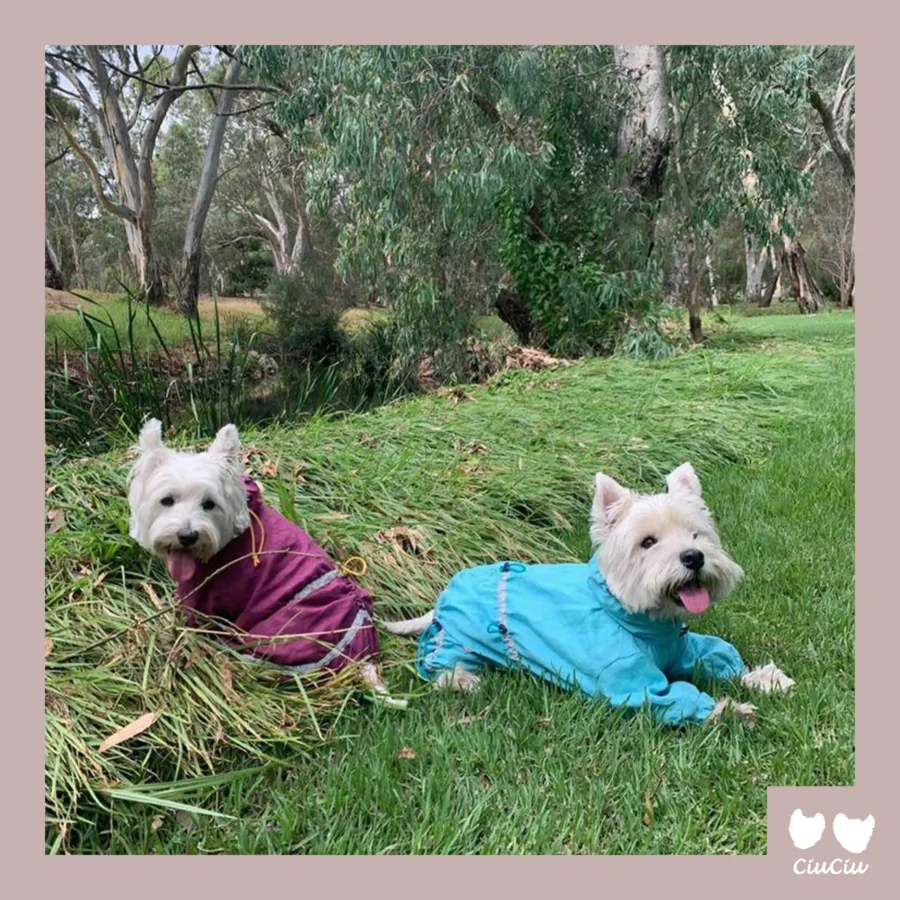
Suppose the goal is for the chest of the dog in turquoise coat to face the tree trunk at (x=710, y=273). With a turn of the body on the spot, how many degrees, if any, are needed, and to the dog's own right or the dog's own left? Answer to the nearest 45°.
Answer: approximately 135° to the dog's own left

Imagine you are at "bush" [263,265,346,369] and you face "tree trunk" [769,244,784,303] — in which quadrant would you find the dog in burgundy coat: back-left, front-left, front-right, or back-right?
back-right

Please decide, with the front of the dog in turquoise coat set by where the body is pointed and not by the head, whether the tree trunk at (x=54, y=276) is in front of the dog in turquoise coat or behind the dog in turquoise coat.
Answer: behind

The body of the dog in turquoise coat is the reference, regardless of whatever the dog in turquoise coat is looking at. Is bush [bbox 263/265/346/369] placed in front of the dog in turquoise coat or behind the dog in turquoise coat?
behind

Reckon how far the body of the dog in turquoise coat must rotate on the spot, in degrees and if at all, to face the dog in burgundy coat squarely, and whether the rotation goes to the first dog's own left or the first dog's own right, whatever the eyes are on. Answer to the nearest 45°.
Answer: approximately 135° to the first dog's own right

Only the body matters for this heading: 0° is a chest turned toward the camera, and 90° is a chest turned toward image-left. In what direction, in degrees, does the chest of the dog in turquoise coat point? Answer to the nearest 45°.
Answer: approximately 315°

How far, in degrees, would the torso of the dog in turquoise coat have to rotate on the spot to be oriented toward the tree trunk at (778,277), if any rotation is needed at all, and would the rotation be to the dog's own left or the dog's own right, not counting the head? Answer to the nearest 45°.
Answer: approximately 135° to the dog's own left

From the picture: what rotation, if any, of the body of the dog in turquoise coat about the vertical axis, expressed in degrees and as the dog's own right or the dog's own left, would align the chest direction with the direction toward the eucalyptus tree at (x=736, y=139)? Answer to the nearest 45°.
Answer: approximately 135° to the dog's own left
